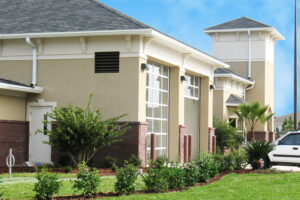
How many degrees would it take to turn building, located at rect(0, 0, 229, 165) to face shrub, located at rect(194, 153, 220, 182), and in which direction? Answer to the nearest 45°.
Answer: approximately 45° to its right

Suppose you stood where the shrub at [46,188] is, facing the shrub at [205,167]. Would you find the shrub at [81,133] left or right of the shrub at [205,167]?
left
